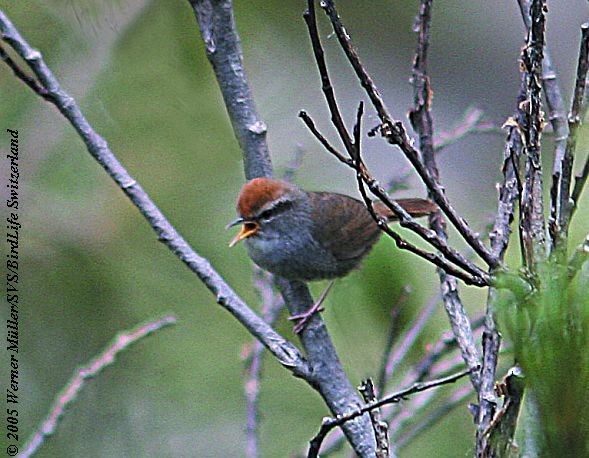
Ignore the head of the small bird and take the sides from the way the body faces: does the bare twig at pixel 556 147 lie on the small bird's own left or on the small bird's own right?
on the small bird's own left

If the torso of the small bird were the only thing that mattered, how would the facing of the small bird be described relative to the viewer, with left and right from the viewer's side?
facing to the left of the viewer

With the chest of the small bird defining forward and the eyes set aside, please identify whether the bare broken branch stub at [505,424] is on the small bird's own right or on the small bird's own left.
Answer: on the small bird's own left
